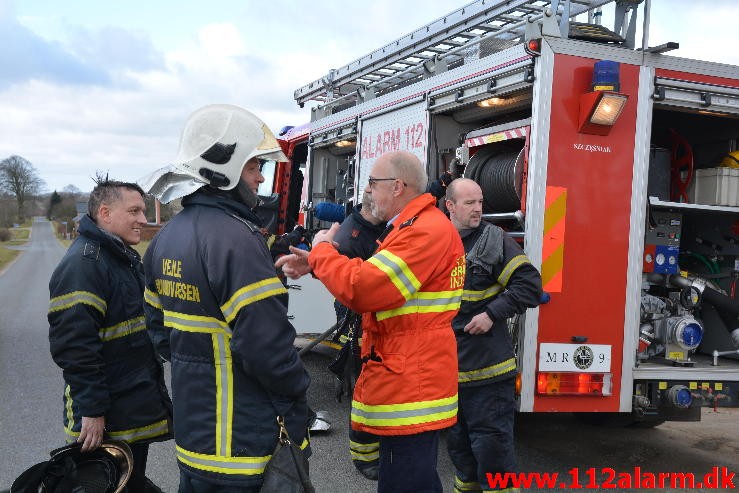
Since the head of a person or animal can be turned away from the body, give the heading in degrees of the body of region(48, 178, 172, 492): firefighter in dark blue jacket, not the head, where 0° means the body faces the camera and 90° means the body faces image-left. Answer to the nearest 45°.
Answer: approximately 270°

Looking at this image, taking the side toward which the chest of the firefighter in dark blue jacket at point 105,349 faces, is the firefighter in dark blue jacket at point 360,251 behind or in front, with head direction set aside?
in front

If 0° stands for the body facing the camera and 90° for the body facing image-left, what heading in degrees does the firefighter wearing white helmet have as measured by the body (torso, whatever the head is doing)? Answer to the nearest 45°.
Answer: approximately 225°

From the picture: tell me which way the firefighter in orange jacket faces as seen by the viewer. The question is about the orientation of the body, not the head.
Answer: to the viewer's left

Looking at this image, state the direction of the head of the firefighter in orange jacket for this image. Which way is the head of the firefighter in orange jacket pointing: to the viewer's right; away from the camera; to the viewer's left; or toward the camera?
to the viewer's left

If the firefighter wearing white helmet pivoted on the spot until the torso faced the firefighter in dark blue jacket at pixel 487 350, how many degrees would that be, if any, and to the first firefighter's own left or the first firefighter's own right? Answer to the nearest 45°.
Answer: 0° — they already face them

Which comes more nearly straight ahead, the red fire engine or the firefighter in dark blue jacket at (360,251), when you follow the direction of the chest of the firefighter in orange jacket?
the firefighter in dark blue jacket
